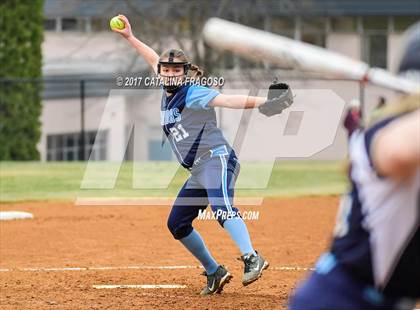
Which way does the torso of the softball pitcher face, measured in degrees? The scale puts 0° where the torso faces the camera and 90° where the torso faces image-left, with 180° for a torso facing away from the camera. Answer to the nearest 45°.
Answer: approximately 45°

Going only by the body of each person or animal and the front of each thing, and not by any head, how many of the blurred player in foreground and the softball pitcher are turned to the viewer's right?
1

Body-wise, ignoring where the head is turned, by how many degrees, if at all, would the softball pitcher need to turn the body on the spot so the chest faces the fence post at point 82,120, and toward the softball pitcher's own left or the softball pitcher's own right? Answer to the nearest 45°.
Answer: approximately 135° to the softball pitcher's own right

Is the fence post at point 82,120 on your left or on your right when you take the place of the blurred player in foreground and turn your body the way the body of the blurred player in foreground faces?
on your left

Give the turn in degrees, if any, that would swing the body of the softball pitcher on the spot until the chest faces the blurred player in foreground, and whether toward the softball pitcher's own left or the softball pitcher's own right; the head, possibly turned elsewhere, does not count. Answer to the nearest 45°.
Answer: approximately 45° to the softball pitcher's own left

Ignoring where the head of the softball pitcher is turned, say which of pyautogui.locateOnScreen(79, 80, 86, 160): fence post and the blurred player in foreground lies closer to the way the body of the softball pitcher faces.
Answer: the blurred player in foreground
